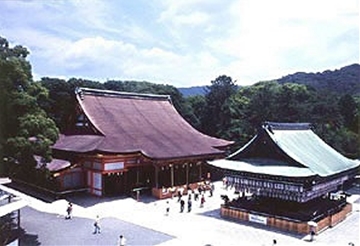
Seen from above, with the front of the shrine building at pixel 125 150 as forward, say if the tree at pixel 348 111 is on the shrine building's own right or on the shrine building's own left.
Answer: on the shrine building's own left

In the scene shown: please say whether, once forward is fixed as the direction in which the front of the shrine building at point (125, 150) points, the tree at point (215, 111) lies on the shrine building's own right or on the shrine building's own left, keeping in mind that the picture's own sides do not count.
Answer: on the shrine building's own left

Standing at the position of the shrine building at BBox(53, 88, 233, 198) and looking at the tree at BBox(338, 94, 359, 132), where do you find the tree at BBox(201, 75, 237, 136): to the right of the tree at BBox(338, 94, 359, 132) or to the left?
left

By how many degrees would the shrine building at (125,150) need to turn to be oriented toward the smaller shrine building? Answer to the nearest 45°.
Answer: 0° — it already faces it

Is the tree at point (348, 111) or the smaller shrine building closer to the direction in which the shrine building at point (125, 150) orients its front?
the smaller shrine building

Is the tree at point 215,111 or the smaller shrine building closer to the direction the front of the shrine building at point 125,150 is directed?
the smaller shrine building

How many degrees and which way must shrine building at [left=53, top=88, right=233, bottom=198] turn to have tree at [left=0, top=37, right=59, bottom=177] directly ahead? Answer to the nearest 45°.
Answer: approximately 90° to its right

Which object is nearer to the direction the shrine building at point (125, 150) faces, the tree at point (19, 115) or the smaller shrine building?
the smaller shrine building

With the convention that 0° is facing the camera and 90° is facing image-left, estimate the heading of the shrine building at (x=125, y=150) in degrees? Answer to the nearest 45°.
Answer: approximately 315°
